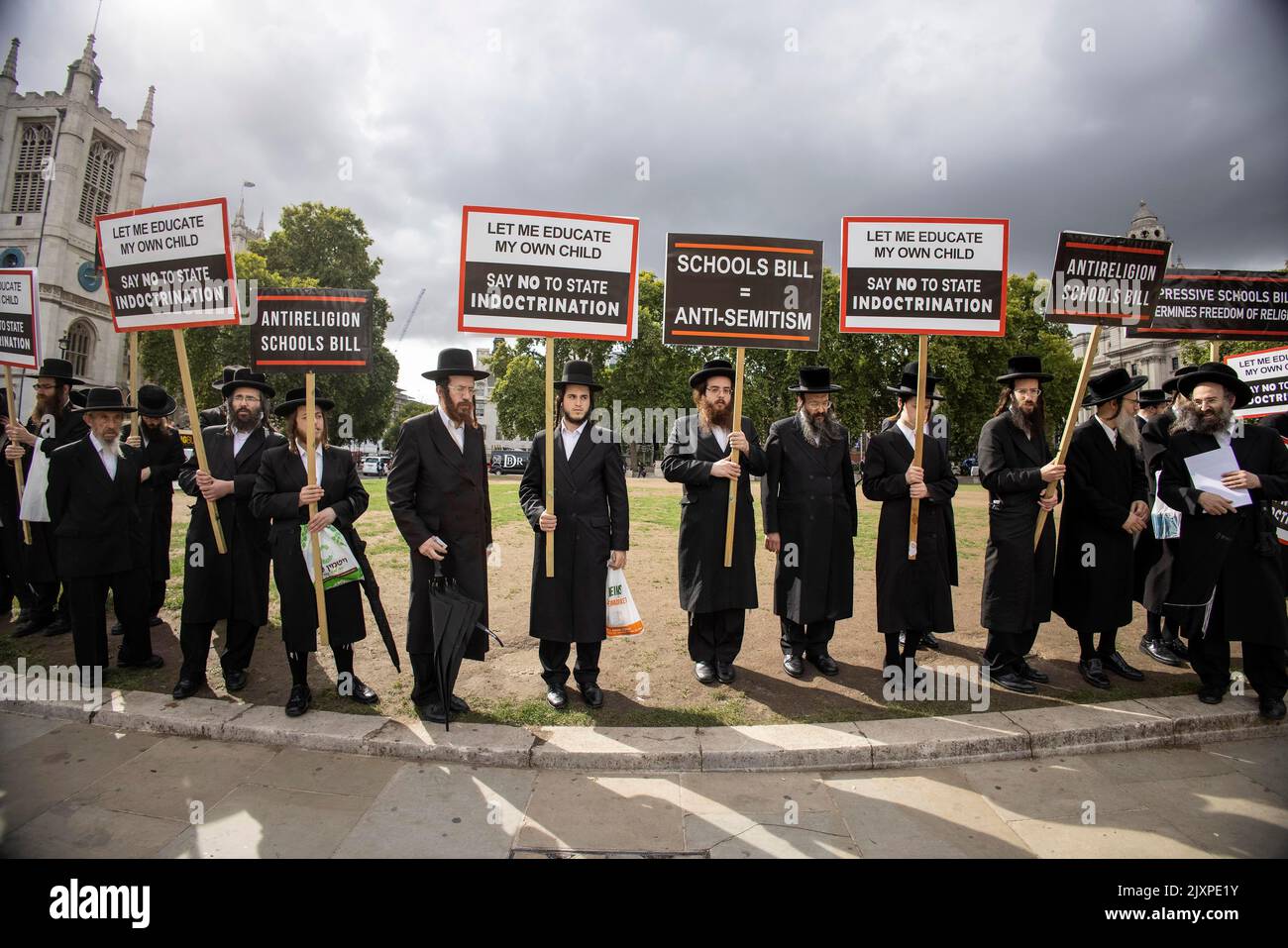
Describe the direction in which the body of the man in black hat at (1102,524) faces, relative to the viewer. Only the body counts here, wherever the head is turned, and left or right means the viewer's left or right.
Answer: facing the viewer and to the right of the viewer

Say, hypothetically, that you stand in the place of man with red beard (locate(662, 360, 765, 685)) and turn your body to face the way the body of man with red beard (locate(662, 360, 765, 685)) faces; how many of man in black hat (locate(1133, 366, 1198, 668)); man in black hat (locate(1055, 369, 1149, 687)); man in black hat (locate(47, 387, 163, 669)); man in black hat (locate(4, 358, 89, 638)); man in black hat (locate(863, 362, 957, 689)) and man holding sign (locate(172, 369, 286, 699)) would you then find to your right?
3

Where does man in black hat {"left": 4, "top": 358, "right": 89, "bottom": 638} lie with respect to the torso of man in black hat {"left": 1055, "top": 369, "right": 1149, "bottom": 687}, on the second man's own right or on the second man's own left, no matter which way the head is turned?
on the second man's own right

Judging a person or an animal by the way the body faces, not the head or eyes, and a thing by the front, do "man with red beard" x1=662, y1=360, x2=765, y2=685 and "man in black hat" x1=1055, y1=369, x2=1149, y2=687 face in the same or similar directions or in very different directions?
same or similar directions

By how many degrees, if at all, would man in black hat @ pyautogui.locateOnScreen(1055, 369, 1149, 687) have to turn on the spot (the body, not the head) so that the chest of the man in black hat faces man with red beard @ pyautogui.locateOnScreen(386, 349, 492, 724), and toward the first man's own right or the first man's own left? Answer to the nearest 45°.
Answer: approximately 90° to the first man's own right

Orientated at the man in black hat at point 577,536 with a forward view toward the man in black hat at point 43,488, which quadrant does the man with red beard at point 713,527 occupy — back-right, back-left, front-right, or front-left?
back-right

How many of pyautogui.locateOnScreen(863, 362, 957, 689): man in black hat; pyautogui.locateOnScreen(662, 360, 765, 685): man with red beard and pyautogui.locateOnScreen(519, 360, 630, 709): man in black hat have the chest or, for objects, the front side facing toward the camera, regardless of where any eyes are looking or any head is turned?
3

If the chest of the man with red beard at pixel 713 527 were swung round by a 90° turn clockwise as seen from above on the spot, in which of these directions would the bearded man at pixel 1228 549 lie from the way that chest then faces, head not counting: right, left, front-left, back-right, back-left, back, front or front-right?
back

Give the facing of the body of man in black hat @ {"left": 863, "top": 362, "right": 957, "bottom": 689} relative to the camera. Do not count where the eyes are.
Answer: toward the camera

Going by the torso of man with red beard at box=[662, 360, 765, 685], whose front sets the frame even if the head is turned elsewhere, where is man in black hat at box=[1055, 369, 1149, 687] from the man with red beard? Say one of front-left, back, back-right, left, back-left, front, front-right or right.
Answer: left

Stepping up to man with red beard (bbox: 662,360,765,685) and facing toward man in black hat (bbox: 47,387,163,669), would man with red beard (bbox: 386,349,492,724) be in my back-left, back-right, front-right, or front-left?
front-left

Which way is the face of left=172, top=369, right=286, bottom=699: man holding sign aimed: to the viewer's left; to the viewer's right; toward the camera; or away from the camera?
toward the camera

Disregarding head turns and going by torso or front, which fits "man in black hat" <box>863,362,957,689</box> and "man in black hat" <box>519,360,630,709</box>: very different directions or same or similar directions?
same or similar directions

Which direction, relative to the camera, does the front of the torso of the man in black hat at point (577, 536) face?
toward the camera

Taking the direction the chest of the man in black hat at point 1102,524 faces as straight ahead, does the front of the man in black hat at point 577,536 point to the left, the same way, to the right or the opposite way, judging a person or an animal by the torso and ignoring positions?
the same way

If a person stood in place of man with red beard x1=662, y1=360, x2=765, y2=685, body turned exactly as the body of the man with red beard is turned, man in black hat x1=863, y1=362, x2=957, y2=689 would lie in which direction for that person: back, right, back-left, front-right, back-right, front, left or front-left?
left

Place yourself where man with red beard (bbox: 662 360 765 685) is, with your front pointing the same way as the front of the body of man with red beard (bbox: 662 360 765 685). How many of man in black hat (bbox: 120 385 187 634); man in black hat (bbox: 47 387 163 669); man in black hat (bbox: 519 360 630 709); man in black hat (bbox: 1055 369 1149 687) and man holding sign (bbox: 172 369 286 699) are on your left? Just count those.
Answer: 1

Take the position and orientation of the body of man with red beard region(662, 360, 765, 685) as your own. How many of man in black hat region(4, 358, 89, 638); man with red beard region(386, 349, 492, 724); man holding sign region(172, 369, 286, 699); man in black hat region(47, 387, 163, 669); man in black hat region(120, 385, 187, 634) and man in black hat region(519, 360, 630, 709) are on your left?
0

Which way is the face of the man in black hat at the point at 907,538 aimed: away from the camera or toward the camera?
toward the camera

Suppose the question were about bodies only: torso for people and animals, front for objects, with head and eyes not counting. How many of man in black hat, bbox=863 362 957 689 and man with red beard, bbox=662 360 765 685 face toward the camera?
2
